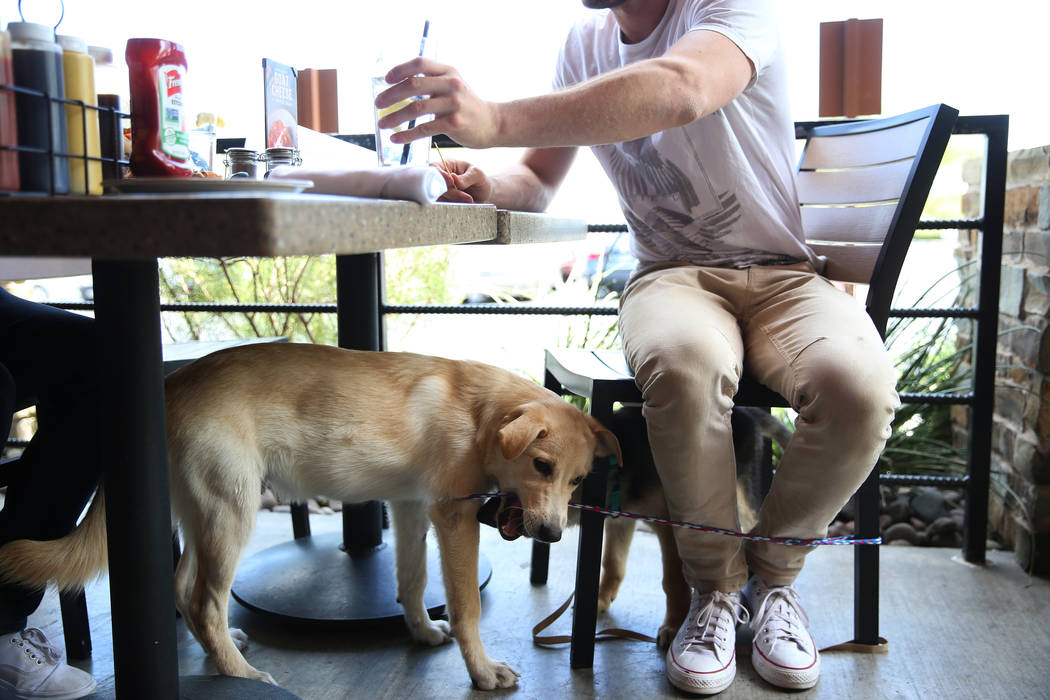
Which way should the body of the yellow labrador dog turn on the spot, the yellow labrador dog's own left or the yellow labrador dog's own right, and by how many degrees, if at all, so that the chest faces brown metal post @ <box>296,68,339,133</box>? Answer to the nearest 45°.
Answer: approximately 90° to the yellow labrador dog's own left

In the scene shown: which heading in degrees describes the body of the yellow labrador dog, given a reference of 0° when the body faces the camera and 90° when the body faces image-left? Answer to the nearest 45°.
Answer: approximately 270°

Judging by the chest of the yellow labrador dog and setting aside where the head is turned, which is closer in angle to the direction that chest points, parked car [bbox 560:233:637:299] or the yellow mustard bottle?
the parked car

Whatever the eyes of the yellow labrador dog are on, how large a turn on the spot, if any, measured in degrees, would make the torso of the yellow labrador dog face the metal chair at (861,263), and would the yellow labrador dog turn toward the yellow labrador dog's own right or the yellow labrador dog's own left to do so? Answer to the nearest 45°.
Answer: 0° — it already faces it

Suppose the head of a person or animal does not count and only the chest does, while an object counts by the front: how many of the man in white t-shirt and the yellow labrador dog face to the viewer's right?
1

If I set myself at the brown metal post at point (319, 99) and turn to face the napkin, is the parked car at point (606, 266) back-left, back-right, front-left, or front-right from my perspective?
back-left

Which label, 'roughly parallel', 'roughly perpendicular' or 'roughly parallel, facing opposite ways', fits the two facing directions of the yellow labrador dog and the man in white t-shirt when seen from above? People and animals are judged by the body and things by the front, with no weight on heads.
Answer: roughly perpendicular

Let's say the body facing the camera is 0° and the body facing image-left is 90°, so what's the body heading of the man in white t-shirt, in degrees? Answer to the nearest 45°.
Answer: approximately 0°

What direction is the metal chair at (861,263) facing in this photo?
to the viewer's left
